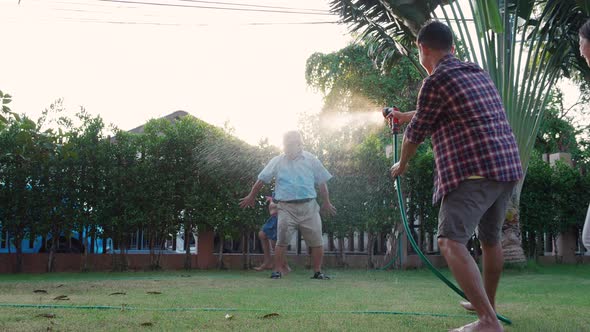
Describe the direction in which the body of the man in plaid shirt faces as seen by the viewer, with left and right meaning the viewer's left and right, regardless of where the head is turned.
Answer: facing away from the viewer and to the left of the viewer

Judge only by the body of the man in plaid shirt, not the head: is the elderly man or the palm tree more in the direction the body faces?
the elderly man

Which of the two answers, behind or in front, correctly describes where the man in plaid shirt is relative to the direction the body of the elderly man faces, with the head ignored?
in front

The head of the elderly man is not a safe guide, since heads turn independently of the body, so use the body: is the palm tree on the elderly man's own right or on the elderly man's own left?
on the elderly man's own left

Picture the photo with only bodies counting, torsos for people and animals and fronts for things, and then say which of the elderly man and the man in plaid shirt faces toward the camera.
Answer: the elderly man

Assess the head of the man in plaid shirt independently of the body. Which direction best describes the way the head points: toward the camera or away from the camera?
away from the camera

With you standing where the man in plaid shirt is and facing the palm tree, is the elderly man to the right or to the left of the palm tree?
left

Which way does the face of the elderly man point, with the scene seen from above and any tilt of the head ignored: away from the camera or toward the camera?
toward the camera

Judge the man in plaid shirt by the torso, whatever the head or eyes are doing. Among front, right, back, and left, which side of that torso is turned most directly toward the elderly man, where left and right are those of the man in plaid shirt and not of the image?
front

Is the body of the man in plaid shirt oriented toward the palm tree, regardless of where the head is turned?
no

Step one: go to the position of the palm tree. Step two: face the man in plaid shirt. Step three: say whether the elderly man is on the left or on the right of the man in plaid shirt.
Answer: right

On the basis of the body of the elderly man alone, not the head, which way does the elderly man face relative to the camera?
toward the camera

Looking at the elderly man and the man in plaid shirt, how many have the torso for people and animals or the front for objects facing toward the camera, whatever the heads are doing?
1
